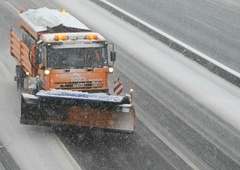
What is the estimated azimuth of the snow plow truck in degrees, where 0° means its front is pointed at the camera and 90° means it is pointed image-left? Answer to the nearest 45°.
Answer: approximately 0°
